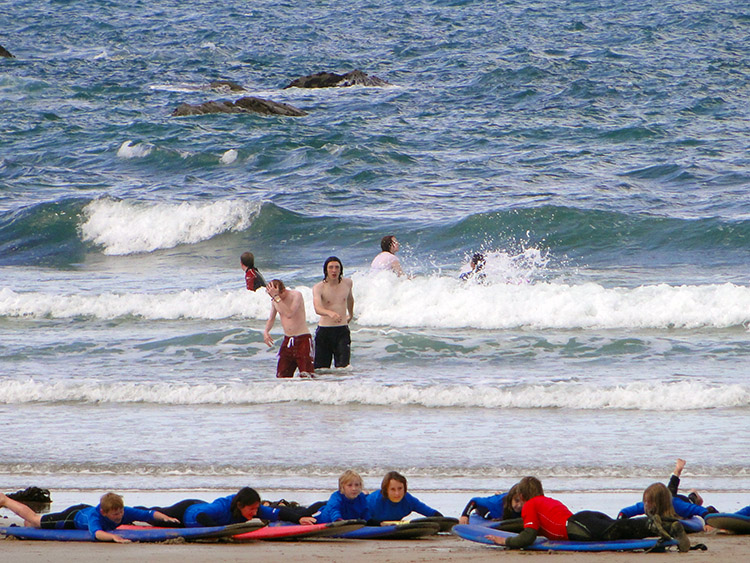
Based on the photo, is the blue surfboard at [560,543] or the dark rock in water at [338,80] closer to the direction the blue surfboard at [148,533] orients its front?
the blue surfboard

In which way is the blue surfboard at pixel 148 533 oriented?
to the viewer's right

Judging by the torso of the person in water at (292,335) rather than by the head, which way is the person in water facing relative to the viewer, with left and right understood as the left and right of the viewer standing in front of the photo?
facing the viewer and to the left of the viewer

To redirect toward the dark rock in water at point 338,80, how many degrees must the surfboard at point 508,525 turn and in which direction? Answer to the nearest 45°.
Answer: approximately 90° to its right

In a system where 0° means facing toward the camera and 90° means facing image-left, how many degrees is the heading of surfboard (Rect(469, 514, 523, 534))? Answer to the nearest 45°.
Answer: approximately 90°

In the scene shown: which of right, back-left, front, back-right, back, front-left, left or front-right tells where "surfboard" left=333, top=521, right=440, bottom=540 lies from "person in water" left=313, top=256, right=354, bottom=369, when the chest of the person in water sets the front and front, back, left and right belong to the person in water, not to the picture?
front

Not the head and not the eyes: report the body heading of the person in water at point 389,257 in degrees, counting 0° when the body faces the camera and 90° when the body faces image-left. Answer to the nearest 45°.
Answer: approximately 270°

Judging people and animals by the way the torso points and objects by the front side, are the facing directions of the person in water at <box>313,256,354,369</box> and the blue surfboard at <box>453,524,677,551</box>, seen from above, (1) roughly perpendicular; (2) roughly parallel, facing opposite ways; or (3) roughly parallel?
roughly perpendicular

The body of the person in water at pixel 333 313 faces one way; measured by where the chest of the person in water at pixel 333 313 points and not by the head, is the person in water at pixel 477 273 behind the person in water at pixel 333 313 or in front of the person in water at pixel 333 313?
behind

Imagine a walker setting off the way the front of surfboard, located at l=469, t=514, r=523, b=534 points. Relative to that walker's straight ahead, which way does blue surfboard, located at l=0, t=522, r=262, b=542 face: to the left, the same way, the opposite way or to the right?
the opposite way

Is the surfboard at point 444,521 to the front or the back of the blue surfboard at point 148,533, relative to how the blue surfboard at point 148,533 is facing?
to the front

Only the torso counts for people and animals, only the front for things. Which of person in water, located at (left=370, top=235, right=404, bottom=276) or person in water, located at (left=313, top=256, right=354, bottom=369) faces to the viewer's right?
person in water, located at (left=370, top=235, right=404, bottom=276)

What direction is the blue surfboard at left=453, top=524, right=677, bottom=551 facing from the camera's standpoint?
to the viewer's left
